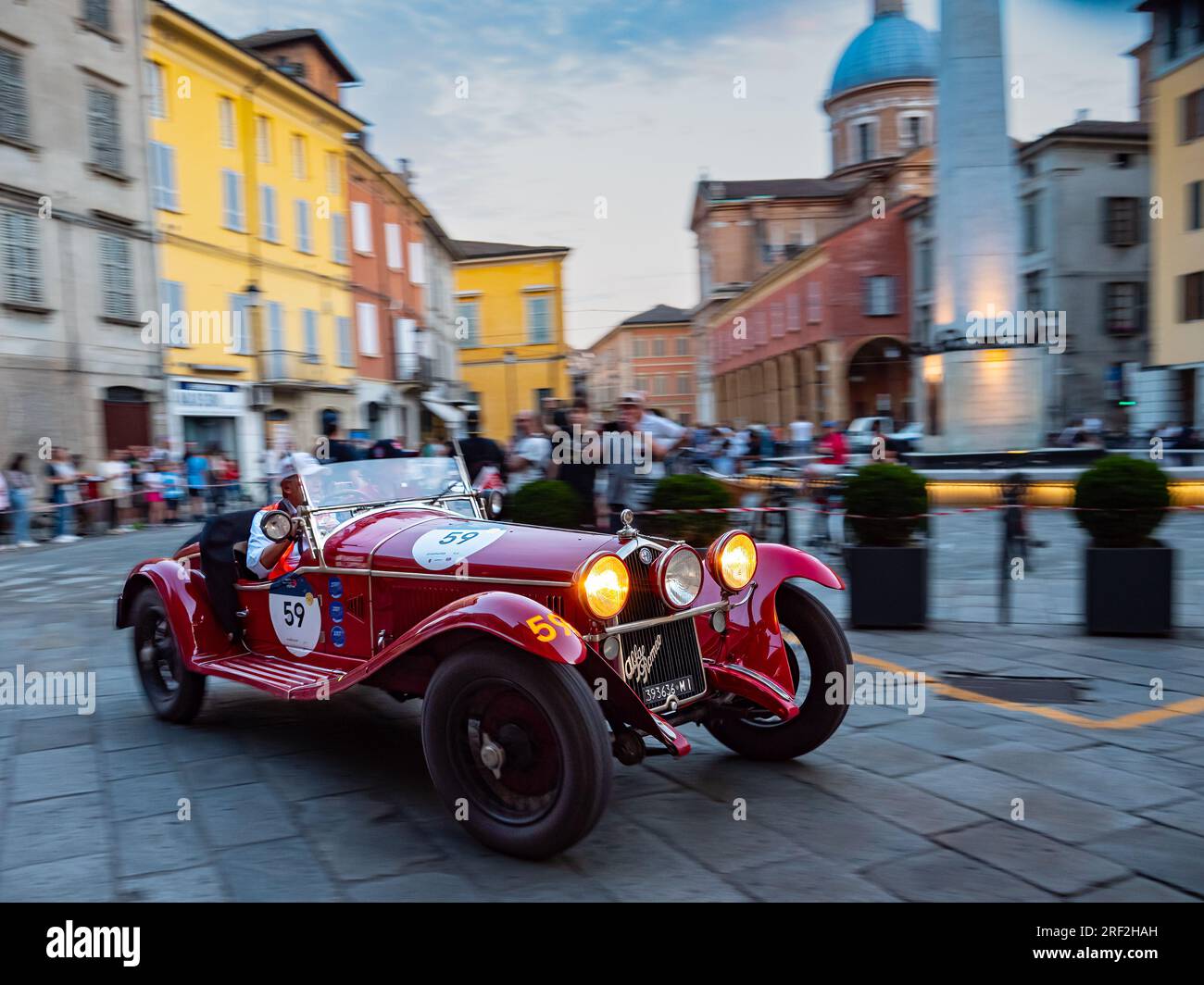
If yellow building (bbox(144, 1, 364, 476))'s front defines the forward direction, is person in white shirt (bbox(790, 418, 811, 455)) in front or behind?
in front

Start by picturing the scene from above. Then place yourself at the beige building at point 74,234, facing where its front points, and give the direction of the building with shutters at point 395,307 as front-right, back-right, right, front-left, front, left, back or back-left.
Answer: left

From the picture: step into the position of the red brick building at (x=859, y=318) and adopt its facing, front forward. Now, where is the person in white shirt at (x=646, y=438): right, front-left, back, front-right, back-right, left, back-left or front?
front-left

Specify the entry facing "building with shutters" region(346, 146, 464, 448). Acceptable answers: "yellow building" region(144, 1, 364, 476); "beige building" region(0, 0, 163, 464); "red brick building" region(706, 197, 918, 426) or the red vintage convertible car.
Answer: the red brick building

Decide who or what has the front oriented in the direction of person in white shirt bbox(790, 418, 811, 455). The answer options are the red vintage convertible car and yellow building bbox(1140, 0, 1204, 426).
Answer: the yellow building

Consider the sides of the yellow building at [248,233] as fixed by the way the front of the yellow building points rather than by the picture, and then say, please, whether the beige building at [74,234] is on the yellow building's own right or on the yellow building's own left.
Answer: on the yellow building's own right

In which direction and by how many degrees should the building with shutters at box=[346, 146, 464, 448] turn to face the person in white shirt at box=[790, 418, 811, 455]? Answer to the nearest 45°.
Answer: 0° — it already faces them

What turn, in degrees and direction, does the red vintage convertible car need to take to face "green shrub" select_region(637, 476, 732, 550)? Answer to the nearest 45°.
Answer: approximately 90° to its left

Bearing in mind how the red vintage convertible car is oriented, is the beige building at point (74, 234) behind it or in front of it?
behind

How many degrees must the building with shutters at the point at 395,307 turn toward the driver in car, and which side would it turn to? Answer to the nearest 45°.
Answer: approximately 45° to its right

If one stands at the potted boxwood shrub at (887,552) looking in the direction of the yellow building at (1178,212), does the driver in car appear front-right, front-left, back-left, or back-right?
back-left

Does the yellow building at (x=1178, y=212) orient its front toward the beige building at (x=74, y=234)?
yes

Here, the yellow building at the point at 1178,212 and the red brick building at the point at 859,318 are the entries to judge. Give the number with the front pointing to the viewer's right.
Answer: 0

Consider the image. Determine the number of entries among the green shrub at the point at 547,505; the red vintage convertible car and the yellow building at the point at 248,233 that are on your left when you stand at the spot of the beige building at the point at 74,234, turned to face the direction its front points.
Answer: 1
